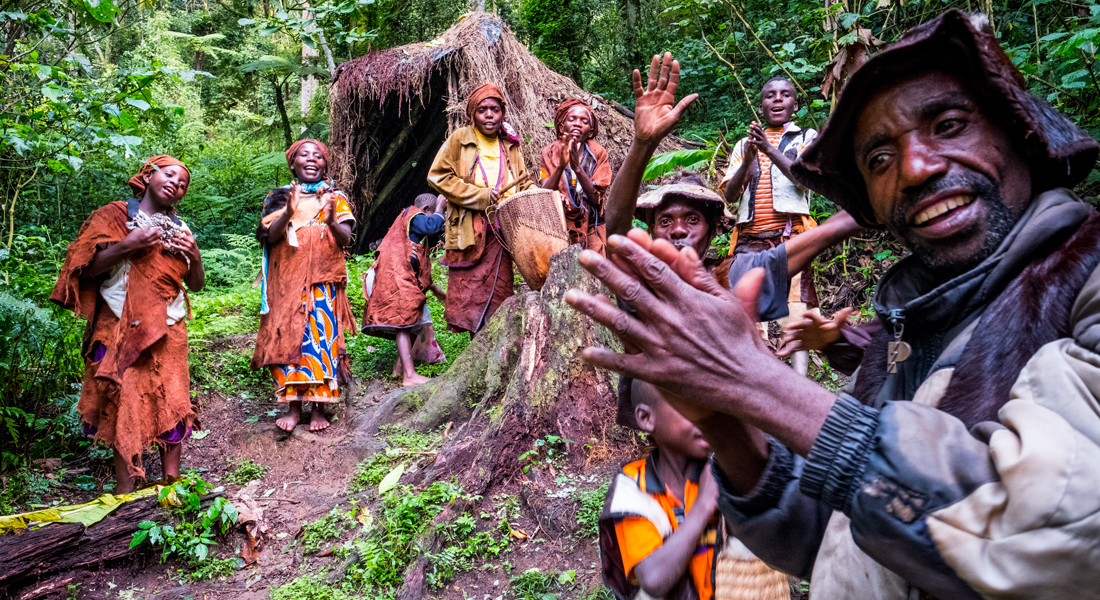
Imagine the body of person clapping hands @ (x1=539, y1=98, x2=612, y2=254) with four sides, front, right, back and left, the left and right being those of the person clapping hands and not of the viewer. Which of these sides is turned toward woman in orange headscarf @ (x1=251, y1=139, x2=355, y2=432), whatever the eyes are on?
right

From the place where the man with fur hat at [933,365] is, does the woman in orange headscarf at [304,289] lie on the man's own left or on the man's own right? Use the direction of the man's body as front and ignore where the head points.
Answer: on the man's own right

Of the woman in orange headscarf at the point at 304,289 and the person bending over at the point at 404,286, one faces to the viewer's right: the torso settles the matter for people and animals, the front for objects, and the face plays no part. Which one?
the person bending over

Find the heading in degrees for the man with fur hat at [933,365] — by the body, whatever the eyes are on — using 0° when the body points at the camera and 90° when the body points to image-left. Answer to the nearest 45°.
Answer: approximately 45°

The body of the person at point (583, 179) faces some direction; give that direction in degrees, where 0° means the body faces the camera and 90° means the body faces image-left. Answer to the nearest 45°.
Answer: approximately 0°
